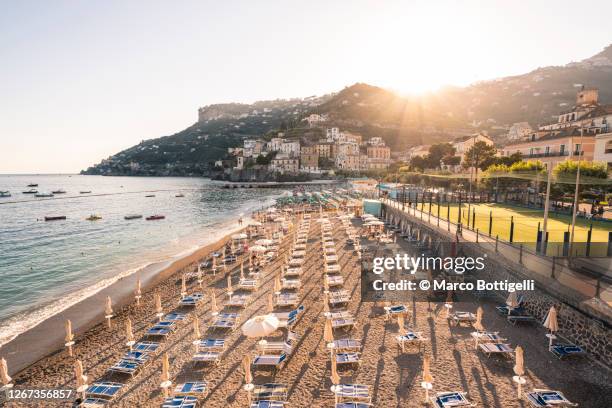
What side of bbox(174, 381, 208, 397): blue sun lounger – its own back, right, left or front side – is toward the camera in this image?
left

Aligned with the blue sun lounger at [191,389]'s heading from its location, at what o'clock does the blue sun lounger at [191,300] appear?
the blue sun lounger at [191,300] is roughly at 3 o'clock from the blue sun lounger at [191,389].

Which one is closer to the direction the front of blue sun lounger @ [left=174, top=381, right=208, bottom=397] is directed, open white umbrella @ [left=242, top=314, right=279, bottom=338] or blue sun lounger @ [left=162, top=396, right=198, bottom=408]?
the blue sun lounger

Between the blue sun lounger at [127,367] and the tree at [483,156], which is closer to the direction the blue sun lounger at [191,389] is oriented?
the blue sun lounger

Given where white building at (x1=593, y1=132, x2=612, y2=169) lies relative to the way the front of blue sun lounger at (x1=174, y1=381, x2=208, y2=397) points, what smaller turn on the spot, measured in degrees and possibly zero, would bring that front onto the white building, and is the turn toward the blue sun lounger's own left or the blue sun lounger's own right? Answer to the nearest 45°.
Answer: approximately 180°

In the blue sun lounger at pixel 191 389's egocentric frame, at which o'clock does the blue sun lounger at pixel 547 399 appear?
the blue sun lounger at pixel 547 399 is roughly at 7 o'clock from the blue sun lounger at pixel 191 389.

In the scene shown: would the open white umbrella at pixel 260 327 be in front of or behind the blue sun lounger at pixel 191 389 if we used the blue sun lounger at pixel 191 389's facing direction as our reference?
behind

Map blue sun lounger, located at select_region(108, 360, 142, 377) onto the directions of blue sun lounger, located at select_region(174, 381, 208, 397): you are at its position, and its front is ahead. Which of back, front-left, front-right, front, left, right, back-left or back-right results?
front-right

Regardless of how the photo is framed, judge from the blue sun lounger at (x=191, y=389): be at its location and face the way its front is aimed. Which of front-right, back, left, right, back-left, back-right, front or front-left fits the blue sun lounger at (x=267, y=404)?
back-left

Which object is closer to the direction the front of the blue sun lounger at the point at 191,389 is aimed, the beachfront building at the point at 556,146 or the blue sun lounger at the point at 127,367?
the blue sun lounger

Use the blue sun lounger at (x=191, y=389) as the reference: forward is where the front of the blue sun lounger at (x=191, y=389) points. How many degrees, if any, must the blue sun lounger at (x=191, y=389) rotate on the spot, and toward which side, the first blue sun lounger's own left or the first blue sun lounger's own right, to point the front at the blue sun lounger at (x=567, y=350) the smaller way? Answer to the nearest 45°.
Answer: approximately 180°
